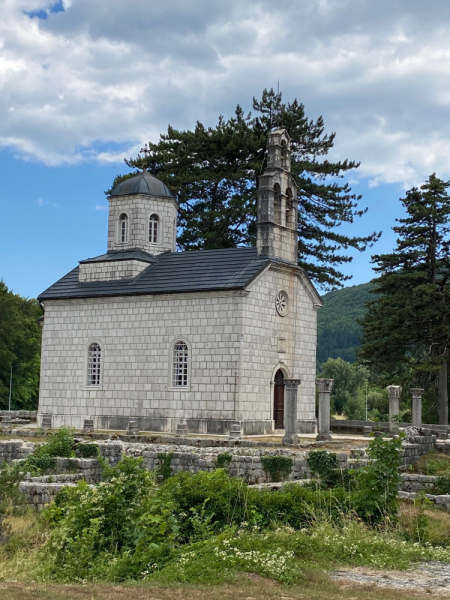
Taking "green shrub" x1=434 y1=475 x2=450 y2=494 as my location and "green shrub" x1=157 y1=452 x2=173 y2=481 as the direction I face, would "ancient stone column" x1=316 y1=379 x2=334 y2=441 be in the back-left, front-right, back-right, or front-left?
front-right

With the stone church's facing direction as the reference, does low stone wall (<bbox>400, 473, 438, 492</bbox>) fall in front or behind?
in front

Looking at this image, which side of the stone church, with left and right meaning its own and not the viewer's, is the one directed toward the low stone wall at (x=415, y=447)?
front

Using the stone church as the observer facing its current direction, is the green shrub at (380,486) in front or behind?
in front

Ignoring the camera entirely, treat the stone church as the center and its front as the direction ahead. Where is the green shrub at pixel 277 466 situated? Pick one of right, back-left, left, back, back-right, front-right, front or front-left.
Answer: front-right

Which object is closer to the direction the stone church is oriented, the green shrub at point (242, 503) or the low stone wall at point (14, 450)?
the green shrub

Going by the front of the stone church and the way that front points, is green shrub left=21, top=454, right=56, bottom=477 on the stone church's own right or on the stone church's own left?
on the stone church's own right

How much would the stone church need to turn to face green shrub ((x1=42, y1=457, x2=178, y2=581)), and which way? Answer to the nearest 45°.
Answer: approximately 45° to its right

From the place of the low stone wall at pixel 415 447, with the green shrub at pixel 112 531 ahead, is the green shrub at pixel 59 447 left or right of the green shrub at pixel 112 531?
right

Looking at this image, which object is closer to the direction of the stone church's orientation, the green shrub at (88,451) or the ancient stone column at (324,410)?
the ancient stone column

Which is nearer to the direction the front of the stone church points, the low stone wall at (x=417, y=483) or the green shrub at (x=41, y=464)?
the low stone wall
